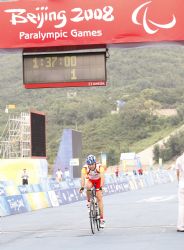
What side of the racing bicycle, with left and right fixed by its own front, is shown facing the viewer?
front

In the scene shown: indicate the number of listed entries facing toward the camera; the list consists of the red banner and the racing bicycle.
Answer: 2

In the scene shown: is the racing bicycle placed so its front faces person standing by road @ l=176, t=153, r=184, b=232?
no

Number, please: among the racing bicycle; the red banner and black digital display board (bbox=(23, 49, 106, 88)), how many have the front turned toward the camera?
3

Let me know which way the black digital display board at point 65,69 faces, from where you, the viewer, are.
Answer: facing the viewer

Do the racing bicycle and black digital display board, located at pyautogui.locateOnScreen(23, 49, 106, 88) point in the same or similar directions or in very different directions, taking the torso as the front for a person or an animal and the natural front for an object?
same or similar directions

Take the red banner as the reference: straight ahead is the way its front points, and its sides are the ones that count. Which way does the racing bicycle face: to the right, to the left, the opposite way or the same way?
the same way

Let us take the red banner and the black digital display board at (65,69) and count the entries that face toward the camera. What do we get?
2

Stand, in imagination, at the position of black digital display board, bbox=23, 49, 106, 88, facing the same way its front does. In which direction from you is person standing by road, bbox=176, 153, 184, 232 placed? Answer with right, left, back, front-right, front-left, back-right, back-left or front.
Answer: front-left
